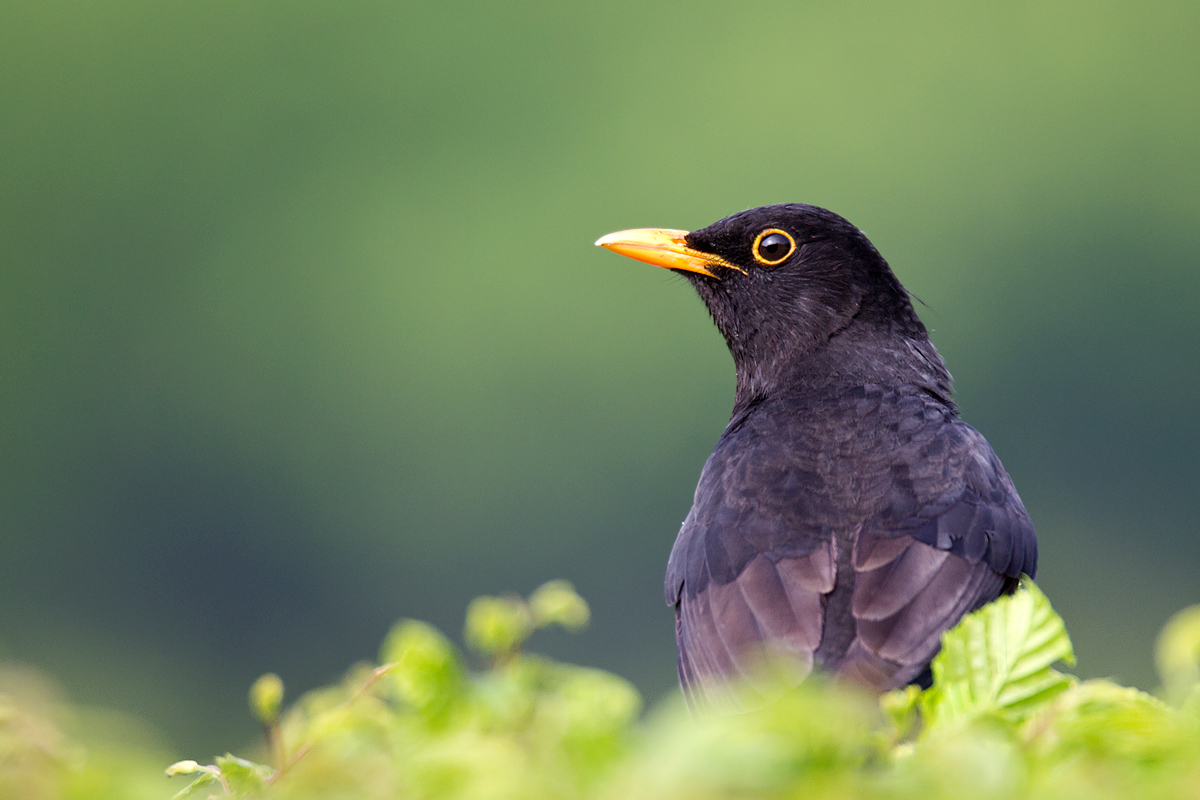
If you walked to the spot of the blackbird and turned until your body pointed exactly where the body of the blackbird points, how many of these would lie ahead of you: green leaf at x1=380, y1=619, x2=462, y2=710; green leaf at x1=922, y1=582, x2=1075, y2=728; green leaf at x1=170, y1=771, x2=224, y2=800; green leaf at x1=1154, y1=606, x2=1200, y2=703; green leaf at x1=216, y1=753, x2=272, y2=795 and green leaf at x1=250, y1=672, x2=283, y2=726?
0

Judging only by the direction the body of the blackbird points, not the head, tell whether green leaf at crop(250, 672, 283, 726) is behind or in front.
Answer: behind

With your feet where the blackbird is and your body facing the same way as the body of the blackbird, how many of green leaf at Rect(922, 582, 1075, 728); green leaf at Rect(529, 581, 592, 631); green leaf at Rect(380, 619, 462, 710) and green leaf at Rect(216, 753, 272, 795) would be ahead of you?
0

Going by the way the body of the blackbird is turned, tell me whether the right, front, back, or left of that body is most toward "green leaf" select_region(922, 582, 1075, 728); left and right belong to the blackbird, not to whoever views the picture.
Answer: back

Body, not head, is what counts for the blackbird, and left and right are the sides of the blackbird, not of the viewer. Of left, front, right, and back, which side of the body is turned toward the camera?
back

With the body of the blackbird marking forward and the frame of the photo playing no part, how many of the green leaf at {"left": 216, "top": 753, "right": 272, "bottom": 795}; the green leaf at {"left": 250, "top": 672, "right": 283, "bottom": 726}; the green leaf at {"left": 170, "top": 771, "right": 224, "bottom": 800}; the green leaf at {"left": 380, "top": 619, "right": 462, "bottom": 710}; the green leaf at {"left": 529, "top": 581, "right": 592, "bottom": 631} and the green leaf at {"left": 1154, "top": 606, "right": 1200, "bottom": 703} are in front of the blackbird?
0

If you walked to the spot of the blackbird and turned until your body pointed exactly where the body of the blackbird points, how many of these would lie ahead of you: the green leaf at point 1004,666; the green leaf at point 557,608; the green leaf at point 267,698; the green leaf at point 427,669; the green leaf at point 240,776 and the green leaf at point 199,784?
0

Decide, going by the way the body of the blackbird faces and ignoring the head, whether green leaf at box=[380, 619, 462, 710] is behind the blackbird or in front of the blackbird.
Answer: behind

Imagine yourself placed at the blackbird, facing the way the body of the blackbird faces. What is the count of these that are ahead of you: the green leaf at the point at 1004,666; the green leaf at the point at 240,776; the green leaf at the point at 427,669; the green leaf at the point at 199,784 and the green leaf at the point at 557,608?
0
